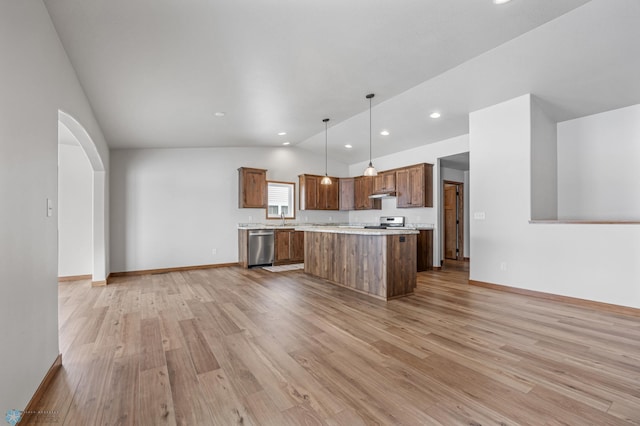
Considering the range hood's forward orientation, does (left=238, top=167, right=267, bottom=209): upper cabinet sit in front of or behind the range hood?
in front

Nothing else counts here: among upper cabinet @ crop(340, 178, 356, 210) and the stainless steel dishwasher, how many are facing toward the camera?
2

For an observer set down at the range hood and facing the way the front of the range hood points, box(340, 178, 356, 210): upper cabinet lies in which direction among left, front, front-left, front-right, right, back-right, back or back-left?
right

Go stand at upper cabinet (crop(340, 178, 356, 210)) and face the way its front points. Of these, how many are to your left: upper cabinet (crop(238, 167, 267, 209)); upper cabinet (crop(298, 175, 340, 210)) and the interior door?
1

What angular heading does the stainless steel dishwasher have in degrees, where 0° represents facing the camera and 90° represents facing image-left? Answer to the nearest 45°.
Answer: approximately 0°

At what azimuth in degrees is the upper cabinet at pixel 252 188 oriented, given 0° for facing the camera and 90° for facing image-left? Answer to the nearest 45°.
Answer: approximately 0°

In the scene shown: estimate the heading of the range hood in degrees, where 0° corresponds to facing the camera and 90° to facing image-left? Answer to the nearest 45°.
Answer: approximately 45°

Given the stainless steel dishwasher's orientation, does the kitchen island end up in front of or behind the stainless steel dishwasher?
in front

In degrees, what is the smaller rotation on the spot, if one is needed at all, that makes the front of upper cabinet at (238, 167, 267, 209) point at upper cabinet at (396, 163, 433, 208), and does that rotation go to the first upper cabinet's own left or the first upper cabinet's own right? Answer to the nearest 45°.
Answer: approximately 90° to the first upper cabinet's own left

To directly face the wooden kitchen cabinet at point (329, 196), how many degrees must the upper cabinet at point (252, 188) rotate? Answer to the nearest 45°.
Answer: approximately 90° to its left

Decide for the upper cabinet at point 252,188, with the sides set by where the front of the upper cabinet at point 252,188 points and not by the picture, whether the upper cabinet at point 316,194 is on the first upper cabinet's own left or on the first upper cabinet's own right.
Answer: on the first upper cabinet's own left
